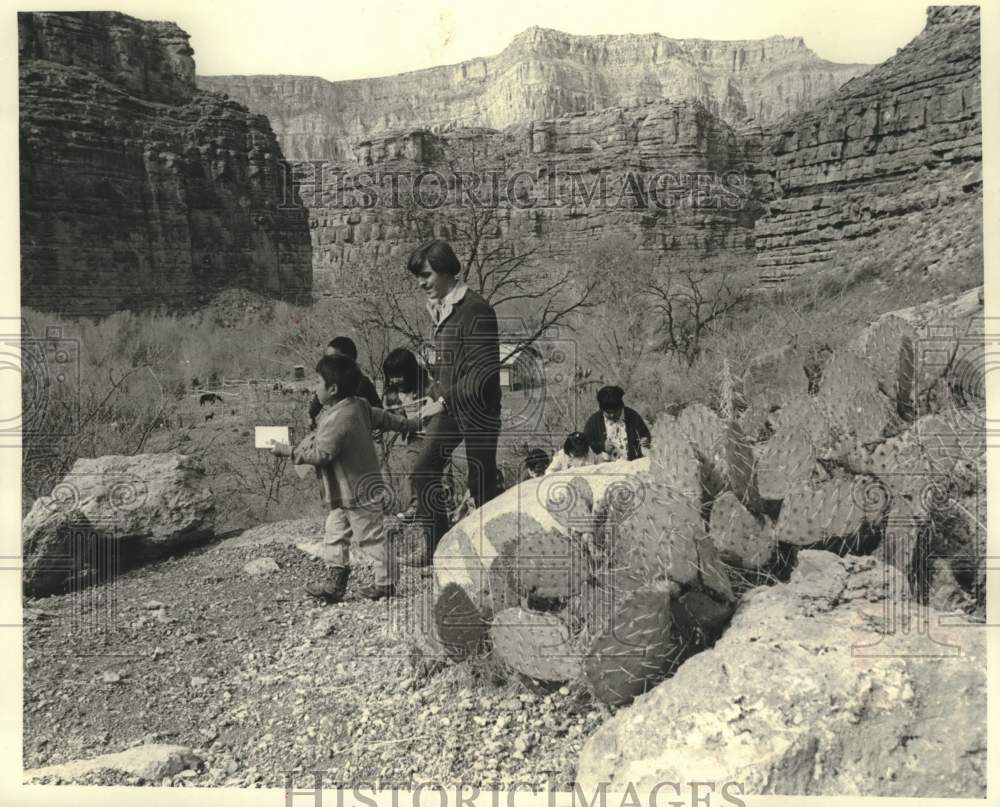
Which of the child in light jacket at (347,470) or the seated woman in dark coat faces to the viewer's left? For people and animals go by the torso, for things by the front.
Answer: the child in light jacket

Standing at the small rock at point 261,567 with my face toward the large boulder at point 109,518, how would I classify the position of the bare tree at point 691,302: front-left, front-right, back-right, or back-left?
back-right

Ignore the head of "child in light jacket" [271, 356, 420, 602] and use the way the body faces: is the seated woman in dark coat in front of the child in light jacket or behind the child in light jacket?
behind

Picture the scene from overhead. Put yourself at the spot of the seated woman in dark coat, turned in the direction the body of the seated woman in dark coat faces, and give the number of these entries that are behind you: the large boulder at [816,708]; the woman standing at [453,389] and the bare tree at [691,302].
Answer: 1

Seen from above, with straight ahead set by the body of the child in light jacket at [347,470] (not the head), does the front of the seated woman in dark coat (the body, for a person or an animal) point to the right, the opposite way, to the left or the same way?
to the left

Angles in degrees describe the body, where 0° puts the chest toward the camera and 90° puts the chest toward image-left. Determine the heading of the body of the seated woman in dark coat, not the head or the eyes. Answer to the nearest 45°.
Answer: approximately 0°

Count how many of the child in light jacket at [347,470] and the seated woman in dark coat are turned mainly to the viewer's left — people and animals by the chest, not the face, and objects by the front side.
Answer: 1

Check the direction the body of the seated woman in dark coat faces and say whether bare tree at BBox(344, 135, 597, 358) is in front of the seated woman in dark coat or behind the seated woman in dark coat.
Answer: behind

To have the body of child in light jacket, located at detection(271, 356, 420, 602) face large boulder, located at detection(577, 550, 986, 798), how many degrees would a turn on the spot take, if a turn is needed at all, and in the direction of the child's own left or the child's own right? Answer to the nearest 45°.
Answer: approximately 135° to the child's own left

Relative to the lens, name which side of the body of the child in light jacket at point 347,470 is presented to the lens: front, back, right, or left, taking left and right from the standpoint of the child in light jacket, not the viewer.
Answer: left

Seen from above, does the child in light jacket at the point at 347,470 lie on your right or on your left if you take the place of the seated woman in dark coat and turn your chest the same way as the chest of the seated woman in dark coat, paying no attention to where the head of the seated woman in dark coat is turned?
on your right
